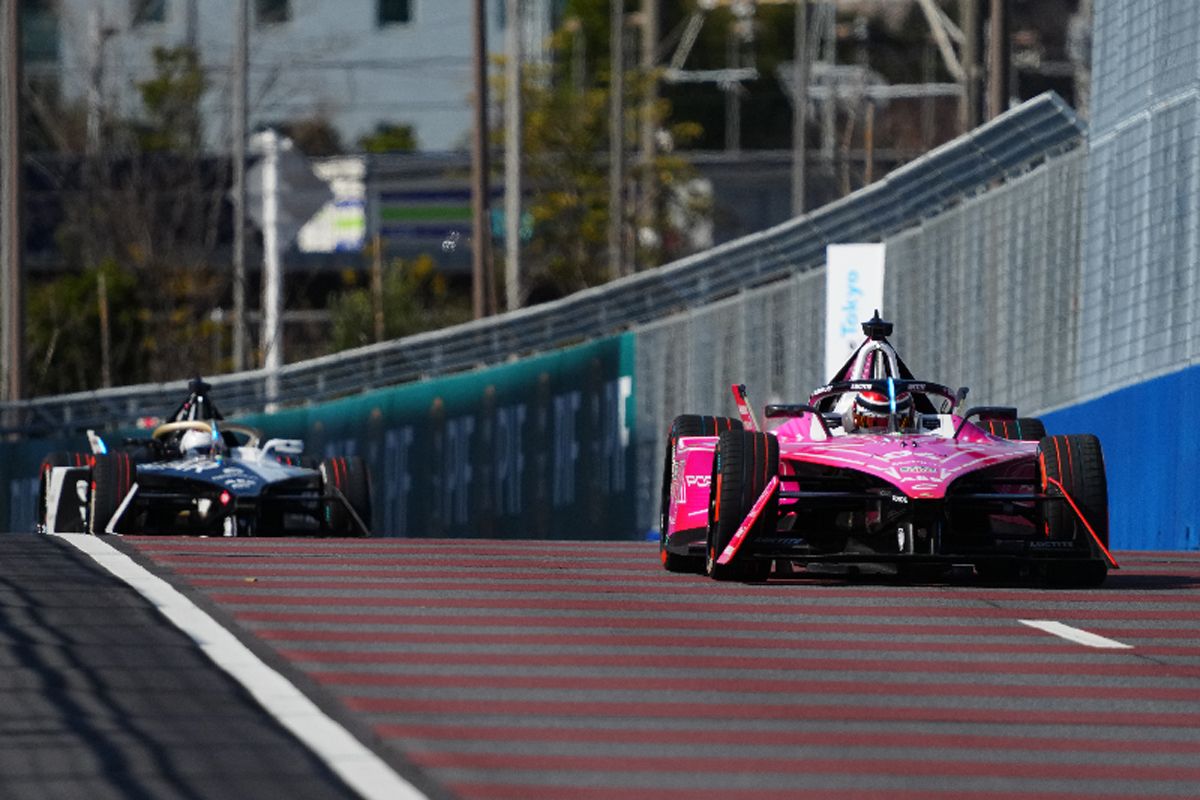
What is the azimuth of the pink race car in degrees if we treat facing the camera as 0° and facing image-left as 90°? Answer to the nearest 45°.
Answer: approximately 0°

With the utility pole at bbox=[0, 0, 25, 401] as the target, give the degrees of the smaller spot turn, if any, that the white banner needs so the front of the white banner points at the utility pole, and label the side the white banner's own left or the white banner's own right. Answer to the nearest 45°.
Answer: approximately 135° to the white banner's own right

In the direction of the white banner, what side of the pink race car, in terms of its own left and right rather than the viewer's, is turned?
back

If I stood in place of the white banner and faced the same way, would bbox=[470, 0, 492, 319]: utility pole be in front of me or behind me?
behind

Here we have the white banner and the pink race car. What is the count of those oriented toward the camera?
2

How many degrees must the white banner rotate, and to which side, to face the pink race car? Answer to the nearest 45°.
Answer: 0° — it already faces it

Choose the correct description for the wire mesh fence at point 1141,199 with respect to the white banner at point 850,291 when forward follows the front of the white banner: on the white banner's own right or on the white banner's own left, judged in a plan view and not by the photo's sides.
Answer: on the white banner's own left

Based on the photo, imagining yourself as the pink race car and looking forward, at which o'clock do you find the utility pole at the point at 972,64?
The utility pole is roughly at 6 o'clock from the pink race car.

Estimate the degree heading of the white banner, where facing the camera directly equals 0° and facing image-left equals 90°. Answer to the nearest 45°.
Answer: approximately 0°
